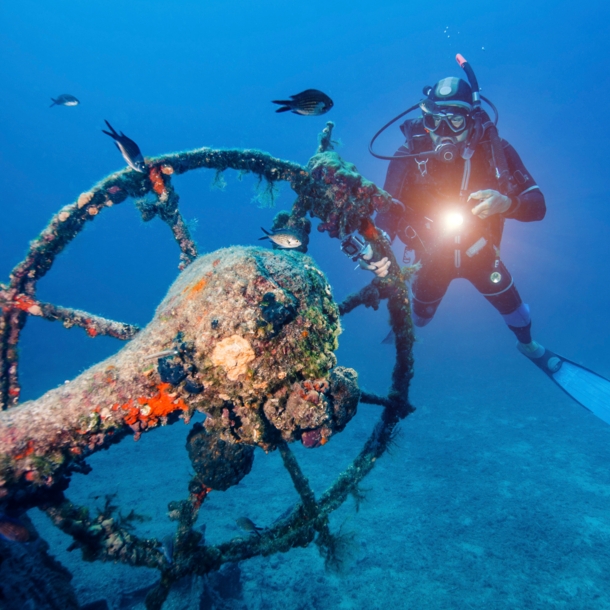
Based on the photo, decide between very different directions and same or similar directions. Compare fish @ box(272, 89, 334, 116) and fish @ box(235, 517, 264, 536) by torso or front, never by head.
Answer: very different directions

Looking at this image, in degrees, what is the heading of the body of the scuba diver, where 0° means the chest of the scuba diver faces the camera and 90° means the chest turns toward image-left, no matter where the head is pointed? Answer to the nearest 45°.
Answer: approximately 0°

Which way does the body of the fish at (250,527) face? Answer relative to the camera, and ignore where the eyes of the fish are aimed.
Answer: to the viewer's left

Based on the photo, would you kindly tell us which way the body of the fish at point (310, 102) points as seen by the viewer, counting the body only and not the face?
to the viewer's right

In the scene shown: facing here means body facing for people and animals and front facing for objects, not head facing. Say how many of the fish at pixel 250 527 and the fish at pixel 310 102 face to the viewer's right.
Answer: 1
